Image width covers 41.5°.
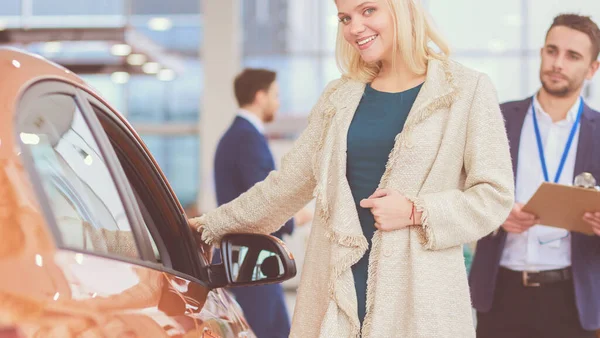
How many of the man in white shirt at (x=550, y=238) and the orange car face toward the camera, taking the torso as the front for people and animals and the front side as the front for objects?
1

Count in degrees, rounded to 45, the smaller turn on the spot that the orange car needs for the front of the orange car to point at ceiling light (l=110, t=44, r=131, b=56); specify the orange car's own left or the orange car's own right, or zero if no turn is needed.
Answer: approximately 45° to the orange car's own left

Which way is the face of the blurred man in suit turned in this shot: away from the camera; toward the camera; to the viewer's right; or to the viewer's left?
to the viewer's right

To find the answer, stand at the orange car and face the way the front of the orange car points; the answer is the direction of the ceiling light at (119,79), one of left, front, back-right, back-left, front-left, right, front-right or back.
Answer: front-left

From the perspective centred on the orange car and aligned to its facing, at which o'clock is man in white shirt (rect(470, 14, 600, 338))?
The man in white shirt is roughly at 12 o'clock from the orange car.

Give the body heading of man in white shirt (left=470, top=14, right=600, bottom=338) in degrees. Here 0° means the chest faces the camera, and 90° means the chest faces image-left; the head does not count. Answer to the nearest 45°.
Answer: approximately 0°

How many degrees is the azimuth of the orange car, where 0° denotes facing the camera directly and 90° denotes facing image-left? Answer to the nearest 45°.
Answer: approximately 225°

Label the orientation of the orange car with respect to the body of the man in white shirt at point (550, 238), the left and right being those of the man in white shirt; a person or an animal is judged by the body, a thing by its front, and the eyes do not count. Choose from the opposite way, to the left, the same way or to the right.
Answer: the opposite way

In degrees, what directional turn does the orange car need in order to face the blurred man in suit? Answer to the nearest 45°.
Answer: approximately 45° to its left

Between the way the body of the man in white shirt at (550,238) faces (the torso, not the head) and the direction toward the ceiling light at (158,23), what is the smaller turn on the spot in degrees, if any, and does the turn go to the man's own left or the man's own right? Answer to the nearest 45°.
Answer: approximately 135° to the man's own right

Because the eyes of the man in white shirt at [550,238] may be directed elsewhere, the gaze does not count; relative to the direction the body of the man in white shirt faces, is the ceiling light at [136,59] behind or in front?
behind
